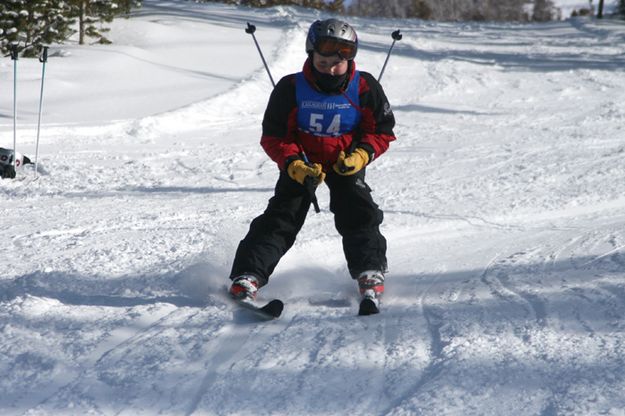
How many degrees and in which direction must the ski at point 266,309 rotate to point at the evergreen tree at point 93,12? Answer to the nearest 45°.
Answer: approximately 135° to its left

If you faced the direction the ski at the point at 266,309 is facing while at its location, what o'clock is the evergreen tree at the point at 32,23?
The evergreen tree is roughly at 7 o'clock from the ski.

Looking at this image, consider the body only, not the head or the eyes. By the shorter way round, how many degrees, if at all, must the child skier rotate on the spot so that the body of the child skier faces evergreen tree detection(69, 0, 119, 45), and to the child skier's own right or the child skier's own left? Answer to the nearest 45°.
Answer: approximately 180°

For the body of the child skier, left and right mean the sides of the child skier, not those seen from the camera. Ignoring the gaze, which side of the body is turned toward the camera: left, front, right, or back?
front

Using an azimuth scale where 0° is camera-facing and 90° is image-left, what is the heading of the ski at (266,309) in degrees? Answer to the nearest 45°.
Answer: approximately 315°
